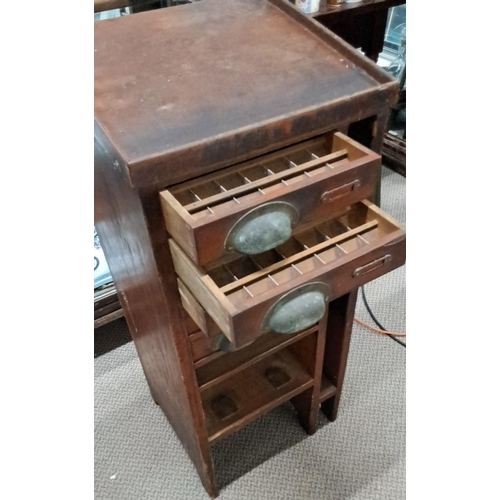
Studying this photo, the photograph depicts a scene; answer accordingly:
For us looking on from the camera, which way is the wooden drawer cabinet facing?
facing the viewer and to the right of the viewer
